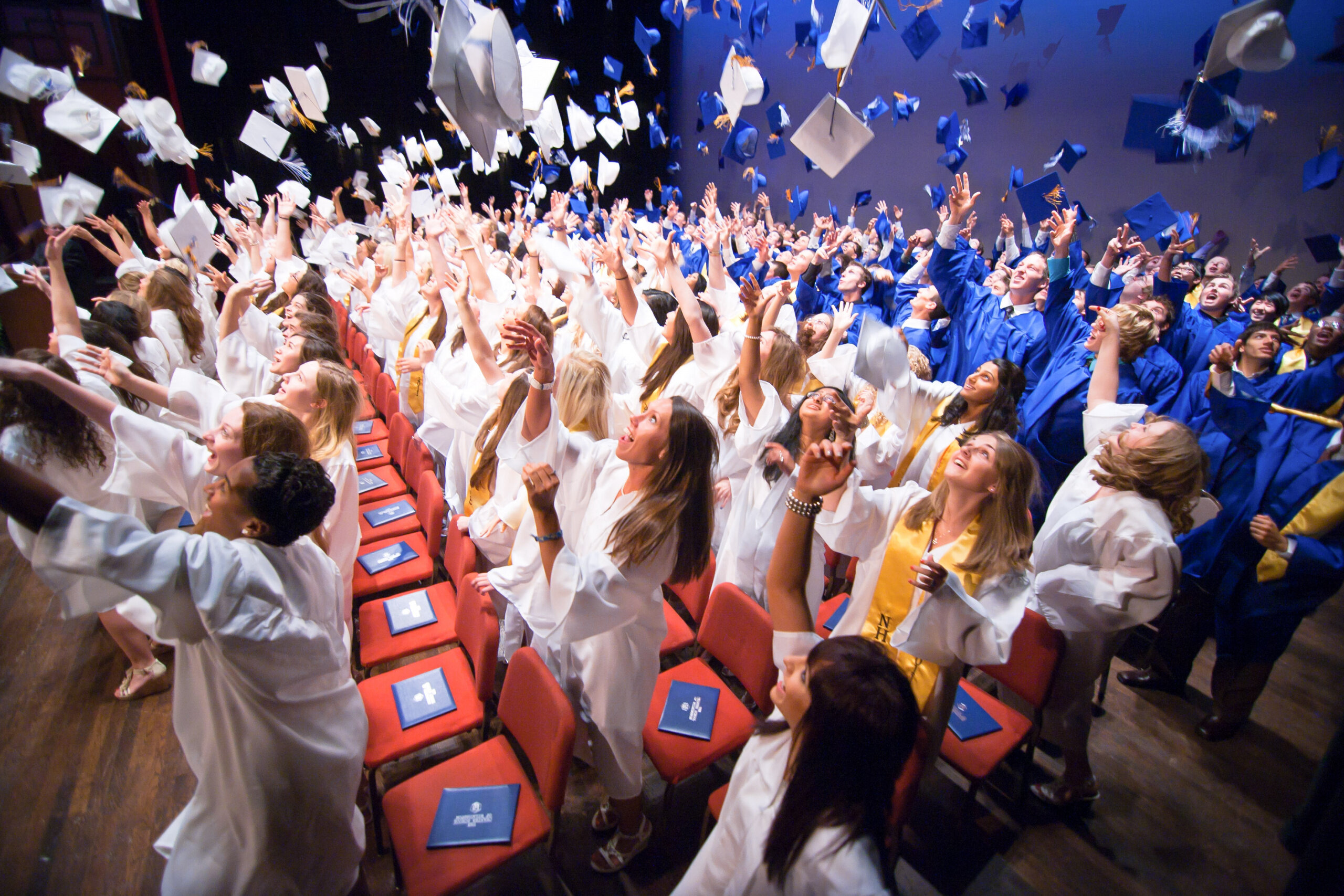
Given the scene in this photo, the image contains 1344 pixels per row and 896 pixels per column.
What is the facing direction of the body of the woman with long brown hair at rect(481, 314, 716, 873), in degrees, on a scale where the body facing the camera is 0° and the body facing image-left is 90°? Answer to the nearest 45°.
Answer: approximately 45°

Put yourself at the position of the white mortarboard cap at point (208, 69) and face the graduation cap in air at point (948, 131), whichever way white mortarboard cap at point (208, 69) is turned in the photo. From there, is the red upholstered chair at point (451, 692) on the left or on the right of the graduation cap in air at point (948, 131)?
right

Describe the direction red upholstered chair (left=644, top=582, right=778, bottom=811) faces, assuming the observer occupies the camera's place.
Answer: facing the viewer and to the left of the viewer

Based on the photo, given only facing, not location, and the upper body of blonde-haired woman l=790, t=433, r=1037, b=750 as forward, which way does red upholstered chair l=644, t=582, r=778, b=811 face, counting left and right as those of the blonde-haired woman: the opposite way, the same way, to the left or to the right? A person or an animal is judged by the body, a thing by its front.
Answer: the same way

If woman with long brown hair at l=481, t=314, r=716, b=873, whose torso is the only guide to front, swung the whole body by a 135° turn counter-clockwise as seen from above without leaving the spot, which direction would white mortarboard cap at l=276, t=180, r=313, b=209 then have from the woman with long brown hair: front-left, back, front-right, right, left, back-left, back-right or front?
back-left

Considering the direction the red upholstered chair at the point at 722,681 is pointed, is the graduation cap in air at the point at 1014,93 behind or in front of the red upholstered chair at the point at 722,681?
behind

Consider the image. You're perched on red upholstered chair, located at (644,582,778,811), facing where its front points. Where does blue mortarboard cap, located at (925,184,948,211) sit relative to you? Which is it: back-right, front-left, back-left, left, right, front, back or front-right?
back-right

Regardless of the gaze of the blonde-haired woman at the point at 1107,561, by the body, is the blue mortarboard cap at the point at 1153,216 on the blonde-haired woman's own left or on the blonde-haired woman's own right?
on the blonde-haired woman's own right

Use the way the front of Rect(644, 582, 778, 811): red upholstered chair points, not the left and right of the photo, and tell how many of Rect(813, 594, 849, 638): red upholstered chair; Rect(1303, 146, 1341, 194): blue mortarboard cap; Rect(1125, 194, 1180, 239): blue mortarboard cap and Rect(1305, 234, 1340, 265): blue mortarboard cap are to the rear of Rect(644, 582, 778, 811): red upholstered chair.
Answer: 4

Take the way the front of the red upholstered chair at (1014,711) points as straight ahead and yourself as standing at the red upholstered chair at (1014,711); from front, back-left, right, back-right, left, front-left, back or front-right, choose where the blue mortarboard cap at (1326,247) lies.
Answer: back-right

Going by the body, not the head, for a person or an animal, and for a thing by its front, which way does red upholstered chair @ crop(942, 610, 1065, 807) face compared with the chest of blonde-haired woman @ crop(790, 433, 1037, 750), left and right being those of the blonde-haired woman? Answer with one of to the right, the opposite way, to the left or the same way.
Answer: the same way

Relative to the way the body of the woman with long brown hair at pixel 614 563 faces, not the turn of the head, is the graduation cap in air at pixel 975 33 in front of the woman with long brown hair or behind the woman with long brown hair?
behind

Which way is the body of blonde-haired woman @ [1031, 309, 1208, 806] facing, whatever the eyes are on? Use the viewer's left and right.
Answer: facing to the left of the viewer

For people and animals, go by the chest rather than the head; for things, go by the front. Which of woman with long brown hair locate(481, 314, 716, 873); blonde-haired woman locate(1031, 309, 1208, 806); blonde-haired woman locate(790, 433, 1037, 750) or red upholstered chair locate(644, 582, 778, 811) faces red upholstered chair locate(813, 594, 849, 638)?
blonde-haired woman locate(1031, 309, 1208, 806)
